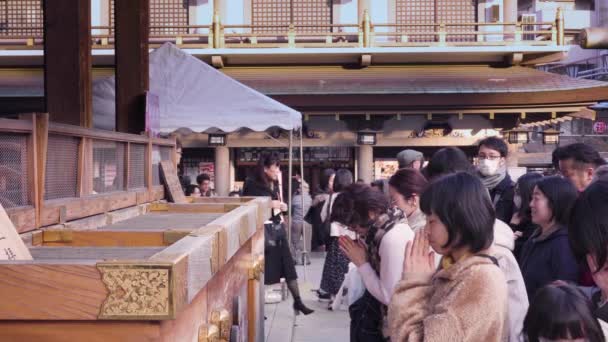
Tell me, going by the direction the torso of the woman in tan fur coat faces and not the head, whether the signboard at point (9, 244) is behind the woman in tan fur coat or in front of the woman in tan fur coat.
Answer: in front

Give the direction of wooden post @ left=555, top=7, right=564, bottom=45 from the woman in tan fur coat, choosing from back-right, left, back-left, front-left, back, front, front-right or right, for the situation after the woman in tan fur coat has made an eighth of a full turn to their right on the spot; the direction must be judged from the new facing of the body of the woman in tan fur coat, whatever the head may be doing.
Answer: front-right

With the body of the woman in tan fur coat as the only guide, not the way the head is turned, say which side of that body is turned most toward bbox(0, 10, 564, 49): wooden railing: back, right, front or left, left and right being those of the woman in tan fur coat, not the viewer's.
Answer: right

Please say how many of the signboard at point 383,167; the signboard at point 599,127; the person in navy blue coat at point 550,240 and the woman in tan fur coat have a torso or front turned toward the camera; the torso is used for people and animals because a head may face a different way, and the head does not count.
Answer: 2

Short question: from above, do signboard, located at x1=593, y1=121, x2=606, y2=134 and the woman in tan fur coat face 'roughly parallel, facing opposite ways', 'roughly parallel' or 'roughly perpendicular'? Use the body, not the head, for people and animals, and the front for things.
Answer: roughly perpendicular

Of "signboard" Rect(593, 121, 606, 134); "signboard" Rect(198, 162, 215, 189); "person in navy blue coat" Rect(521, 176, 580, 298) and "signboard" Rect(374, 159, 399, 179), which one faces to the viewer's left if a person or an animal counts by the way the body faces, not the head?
the person in navy blue coat

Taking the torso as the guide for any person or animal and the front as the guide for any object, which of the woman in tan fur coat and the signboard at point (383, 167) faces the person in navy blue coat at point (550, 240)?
the signboard

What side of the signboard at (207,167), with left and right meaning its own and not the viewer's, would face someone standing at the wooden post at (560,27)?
left

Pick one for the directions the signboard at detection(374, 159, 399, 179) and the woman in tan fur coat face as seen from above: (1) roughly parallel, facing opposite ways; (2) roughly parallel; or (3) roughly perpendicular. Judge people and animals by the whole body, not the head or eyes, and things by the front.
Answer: roughly perpendicular

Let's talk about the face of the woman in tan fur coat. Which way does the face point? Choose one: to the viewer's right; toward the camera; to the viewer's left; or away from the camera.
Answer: to the viewer's left

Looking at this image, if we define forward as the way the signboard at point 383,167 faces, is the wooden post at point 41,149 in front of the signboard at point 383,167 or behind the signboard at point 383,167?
in front

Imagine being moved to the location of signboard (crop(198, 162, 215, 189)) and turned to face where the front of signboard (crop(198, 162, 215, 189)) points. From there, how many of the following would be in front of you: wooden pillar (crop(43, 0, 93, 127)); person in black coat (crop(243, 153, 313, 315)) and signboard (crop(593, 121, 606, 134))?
2

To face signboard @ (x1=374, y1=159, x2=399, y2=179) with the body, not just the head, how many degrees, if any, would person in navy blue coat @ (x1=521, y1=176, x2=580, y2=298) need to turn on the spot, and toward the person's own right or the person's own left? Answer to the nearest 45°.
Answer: approximately 90° to the person's own right
